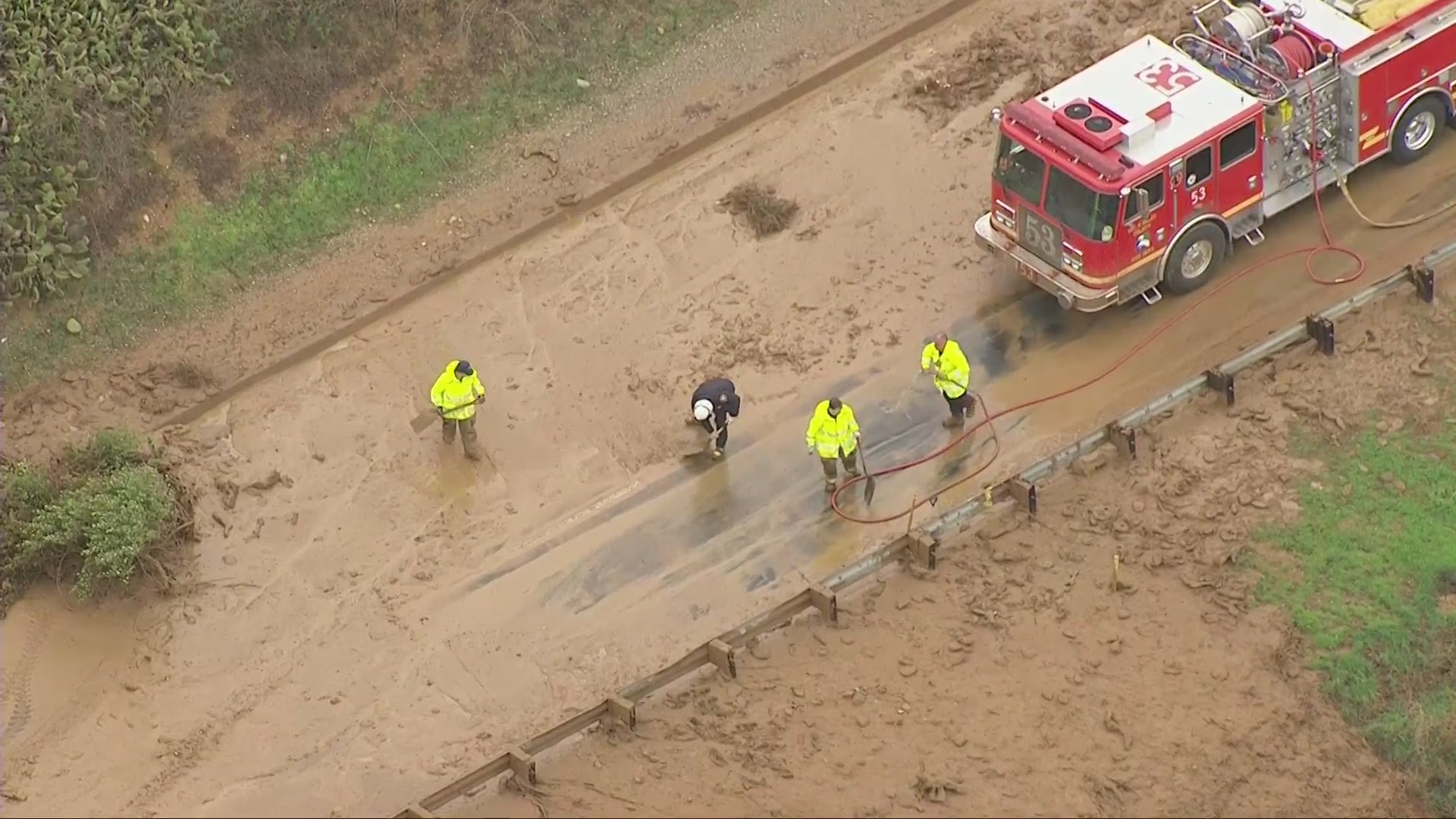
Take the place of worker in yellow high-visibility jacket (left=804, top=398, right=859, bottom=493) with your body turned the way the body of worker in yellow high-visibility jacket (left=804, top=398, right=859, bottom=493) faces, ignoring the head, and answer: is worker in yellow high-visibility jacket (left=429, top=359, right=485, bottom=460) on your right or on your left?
on your right

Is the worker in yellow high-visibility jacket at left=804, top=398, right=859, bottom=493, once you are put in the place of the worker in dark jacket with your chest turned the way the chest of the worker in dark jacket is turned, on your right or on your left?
on your left

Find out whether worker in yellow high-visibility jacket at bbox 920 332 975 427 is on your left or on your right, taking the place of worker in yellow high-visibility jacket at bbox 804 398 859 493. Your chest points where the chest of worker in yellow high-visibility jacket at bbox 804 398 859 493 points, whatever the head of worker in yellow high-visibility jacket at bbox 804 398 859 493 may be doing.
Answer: on your left

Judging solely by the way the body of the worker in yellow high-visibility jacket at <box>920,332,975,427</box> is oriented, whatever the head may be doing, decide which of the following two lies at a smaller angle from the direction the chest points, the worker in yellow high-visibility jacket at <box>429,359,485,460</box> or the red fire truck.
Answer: the worker in yellow high-visibility jacket

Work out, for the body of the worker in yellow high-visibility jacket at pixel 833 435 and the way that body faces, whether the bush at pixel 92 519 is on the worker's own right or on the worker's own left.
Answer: on the worker's own right

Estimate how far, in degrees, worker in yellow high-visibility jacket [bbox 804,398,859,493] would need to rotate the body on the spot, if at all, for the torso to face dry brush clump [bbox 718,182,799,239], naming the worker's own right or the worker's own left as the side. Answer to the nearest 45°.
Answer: approximately 180°

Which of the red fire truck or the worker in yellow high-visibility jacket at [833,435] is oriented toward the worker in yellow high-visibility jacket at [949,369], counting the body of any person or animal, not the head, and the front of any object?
the red fire truck

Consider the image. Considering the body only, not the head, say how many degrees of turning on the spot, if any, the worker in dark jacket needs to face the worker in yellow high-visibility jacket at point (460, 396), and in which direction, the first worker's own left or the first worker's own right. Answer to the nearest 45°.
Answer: approximately 45° to the first worker's own right

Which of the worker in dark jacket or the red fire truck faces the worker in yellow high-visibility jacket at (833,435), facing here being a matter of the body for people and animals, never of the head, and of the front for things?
the red fire truck
